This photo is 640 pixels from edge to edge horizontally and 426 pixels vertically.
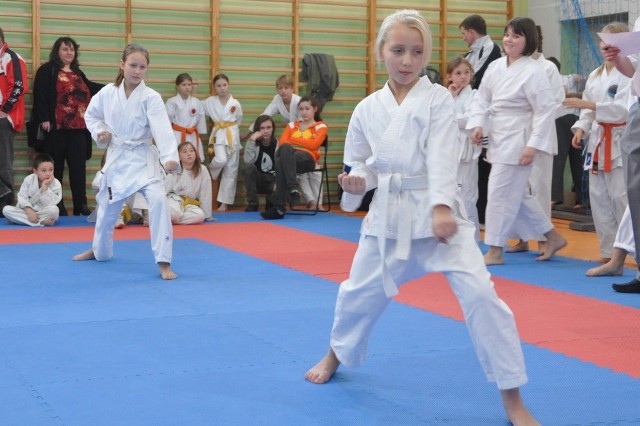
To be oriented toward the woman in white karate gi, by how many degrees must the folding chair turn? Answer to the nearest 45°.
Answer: approximately 90° to its left

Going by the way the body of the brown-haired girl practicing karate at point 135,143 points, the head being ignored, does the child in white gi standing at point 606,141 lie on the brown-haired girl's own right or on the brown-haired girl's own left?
on the brown-haired girl's own left

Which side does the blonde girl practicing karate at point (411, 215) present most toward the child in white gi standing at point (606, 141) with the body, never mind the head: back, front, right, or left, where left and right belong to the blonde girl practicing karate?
back
